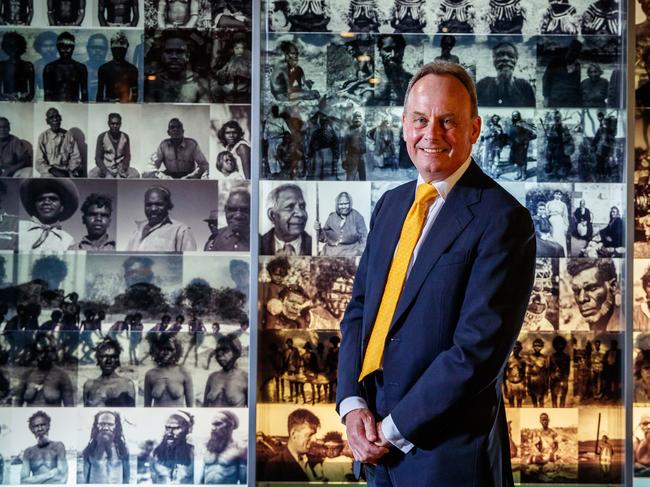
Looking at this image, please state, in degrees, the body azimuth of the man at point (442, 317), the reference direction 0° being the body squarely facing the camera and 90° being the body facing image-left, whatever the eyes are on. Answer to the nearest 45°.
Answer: approximately 45°
